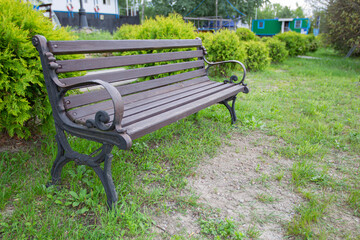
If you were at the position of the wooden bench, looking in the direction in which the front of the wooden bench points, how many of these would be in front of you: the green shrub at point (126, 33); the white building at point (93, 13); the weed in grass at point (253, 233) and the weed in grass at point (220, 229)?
2

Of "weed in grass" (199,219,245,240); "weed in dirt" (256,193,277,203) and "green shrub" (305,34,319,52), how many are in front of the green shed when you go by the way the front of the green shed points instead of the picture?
3

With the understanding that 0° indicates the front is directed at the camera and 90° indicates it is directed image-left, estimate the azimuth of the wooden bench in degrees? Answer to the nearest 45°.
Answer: approximately 315°

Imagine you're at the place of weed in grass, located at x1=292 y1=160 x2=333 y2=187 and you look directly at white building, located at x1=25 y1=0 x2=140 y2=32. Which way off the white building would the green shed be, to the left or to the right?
right

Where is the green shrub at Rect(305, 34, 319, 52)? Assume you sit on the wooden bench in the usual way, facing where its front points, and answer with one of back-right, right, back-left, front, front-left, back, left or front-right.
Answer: left

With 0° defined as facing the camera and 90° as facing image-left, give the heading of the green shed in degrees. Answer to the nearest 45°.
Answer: approximately 0°

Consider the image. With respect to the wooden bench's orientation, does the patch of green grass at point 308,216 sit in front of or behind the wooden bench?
in front

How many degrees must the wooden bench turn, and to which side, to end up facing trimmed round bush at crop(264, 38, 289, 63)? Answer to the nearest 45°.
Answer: approximately 90° to its left

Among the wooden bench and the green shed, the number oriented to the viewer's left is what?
0

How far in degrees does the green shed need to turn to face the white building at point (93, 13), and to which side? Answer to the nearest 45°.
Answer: approximately 45° to its right

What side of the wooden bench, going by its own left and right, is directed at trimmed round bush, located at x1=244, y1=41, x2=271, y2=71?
left

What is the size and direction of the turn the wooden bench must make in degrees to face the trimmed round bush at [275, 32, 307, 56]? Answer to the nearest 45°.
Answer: approximately 90° to its left

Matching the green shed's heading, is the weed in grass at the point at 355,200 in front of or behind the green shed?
in front

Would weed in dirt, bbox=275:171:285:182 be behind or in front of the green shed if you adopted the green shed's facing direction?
in front

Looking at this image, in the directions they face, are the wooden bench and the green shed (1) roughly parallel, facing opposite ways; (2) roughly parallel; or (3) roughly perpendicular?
roughly perpendicular

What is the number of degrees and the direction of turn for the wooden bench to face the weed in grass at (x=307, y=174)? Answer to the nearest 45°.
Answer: approximately 45° to its left
